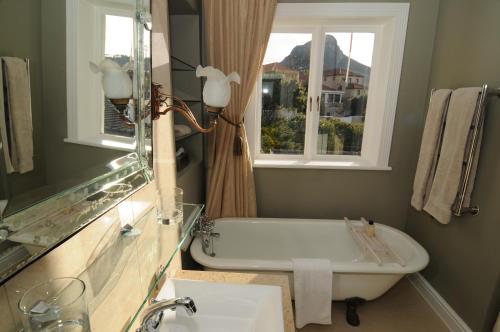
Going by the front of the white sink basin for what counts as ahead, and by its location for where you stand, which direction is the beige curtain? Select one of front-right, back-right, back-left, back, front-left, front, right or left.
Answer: left

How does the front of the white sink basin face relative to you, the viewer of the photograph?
facing to the right of the viewer

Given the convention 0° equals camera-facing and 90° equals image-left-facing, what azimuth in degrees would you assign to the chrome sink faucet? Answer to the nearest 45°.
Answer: approximately 270°

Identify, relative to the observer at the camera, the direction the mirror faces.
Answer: facing the viewer and to the right of the viewer

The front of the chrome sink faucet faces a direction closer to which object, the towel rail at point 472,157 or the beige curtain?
the towel rail

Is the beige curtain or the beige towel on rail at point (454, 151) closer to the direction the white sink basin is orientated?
the beige towel on rail

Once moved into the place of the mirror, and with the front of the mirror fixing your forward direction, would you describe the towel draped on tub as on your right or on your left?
on your left

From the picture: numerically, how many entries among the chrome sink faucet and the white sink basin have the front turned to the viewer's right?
2

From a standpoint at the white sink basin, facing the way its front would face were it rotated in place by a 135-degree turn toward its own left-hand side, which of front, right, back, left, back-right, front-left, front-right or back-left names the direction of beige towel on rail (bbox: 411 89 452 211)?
right
